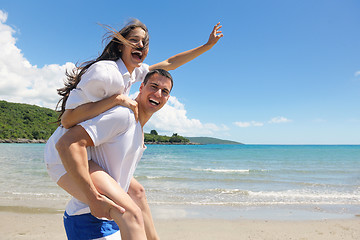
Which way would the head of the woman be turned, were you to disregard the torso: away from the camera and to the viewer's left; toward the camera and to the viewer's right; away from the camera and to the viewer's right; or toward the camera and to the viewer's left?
toward the camera and to the viewer's right

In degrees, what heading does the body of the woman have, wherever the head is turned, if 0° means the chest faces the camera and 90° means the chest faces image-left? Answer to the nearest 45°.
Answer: approximately 315°
